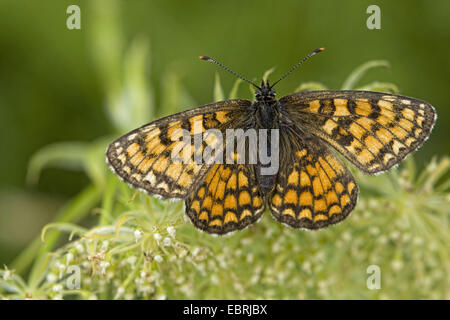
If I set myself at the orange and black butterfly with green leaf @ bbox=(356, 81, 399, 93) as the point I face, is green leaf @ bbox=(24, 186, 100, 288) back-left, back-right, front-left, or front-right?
back-left

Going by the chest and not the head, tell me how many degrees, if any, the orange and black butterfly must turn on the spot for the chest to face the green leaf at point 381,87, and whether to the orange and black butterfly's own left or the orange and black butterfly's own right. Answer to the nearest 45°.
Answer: approximately 45° to the orange and black butterfly's own right

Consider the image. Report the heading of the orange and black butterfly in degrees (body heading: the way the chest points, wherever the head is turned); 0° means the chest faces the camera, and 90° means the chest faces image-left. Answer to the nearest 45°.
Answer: approximately 180°

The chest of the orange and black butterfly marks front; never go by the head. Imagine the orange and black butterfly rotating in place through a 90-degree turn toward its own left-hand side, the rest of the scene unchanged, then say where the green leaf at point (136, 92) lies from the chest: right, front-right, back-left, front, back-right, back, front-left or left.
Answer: front-right
